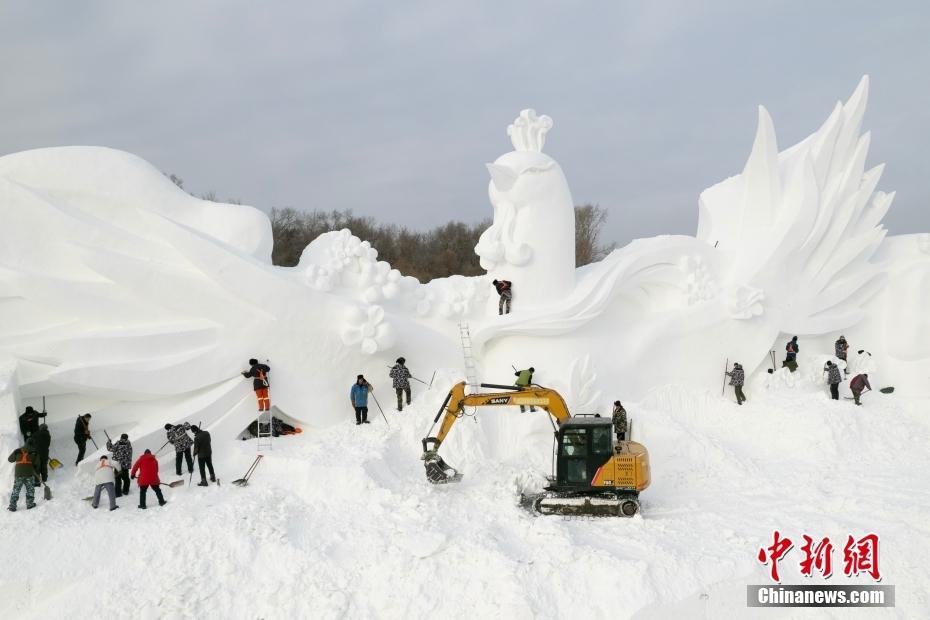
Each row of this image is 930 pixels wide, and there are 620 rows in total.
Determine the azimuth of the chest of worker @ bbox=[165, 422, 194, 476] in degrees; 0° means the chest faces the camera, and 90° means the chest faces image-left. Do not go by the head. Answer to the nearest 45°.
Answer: approximately 180°

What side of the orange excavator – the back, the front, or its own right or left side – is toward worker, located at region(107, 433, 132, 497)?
front

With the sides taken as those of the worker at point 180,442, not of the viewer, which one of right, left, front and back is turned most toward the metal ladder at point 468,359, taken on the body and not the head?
right

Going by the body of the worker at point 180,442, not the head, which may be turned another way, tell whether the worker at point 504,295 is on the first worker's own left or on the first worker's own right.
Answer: on the first worker's own right

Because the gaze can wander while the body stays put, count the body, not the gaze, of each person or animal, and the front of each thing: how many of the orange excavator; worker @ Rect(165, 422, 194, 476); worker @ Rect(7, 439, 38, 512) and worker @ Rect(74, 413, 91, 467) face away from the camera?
2

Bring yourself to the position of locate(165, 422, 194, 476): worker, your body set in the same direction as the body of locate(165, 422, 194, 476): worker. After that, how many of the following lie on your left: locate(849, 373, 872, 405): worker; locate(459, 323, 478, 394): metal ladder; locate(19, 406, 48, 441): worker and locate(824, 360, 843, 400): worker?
1

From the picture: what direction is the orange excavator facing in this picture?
to the viewer's left

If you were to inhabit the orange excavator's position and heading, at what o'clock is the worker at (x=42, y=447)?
The worker is roughly at 12 o'clock from the orange excavator.

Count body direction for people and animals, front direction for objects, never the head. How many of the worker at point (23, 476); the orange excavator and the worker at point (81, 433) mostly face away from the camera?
1

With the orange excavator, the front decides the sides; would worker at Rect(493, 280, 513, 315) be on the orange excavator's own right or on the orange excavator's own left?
on the orange excavator's own right
